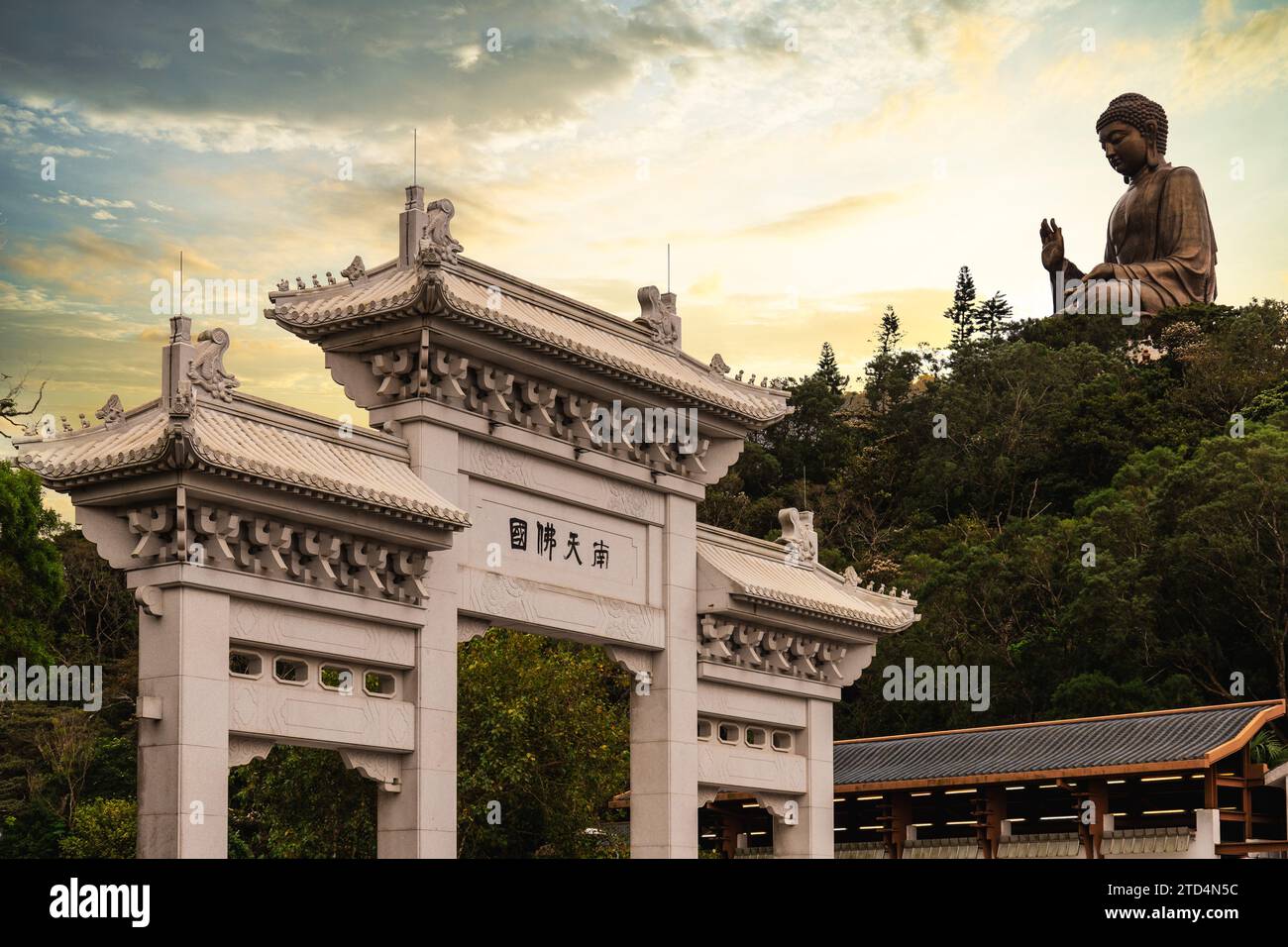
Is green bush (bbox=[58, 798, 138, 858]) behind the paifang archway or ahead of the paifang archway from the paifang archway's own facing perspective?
behind

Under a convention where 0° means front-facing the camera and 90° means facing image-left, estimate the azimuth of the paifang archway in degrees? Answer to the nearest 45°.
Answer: approximately 315°

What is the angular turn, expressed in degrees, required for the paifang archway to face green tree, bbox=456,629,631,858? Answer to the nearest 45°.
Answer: approximately 135° to its left

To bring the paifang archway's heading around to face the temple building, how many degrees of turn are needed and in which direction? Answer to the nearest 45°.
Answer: approximately 90° to its left
